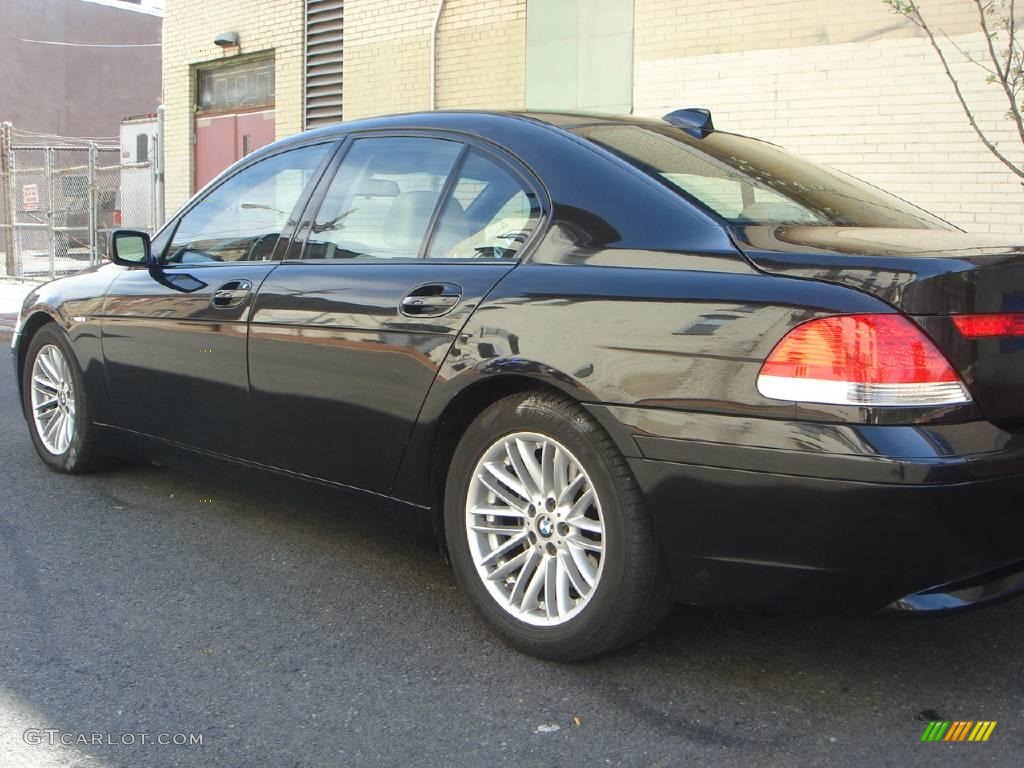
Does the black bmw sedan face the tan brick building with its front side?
no

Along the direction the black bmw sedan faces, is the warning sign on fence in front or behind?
in front

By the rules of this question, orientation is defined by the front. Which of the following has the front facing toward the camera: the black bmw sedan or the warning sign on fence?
the warning sign on fence

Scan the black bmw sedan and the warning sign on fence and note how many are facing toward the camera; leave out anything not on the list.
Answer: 1

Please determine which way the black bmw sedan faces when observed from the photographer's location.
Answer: facing away from the viewer and to the left of the viewer

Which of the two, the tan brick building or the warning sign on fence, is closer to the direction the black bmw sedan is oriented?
the warning sign on fence

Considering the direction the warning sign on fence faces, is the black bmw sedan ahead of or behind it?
ahead

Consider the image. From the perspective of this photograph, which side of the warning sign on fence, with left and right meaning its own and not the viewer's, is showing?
front

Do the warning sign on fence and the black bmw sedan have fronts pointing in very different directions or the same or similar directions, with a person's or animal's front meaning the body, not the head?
very different directions
